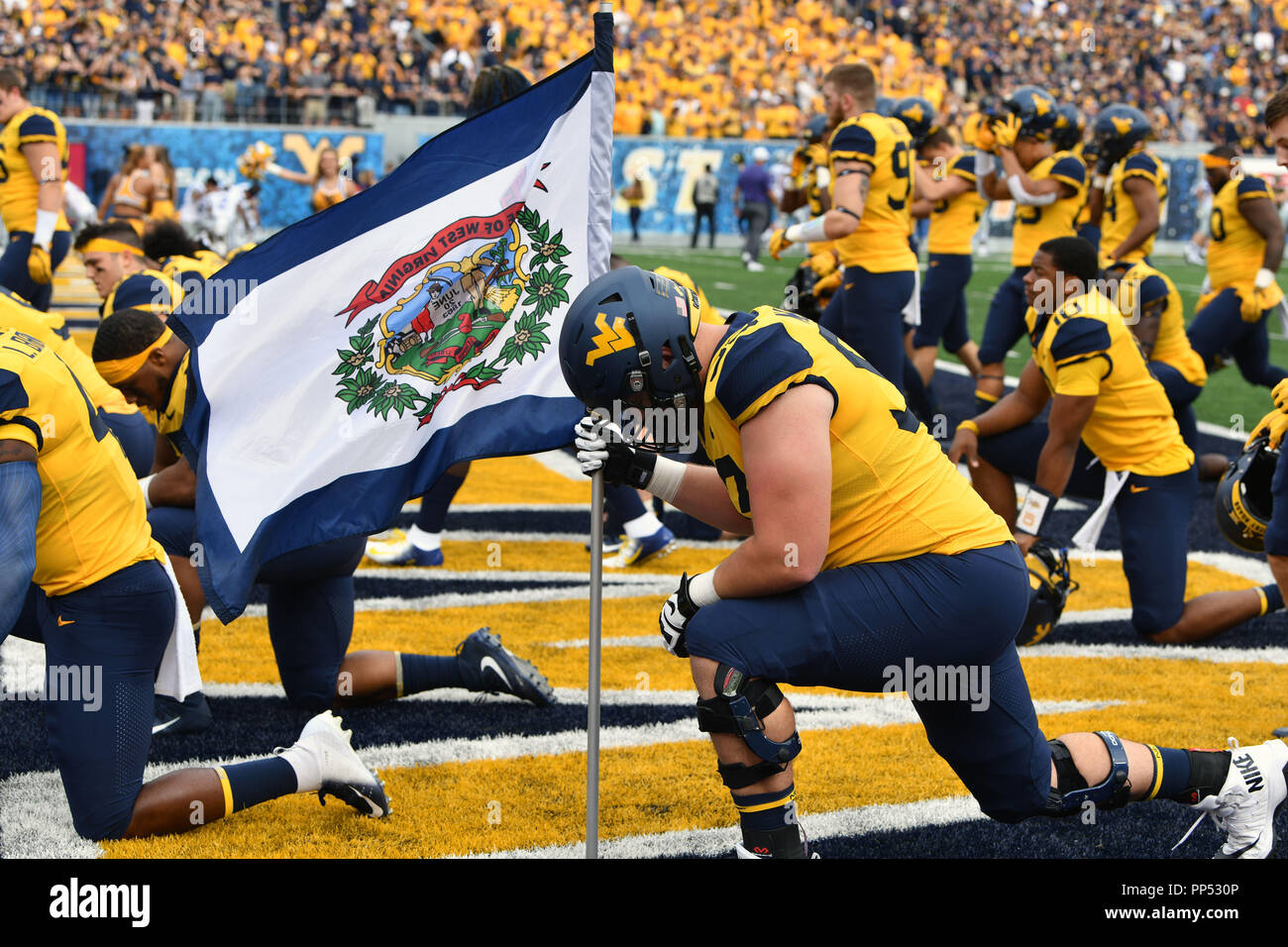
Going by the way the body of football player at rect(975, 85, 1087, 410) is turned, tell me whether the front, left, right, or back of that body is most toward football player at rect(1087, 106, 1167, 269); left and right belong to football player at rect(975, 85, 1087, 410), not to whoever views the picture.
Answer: back

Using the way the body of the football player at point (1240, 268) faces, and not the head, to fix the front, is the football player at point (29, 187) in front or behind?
in front

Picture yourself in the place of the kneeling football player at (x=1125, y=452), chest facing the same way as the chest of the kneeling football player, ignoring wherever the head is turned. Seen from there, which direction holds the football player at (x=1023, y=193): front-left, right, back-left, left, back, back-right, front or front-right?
right

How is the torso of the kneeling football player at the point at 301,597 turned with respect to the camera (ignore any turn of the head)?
to the viewer's left

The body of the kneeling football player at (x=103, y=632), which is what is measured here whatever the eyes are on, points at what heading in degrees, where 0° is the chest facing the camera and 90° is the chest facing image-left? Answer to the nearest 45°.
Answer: approximately 90°

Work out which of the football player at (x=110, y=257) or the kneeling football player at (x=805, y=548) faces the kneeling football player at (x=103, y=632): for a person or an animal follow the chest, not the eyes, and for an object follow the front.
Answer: the kneeling football player at (x=805, y=548)

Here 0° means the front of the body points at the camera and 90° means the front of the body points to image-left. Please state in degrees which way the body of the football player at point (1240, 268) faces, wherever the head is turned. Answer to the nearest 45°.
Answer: approximately 45°

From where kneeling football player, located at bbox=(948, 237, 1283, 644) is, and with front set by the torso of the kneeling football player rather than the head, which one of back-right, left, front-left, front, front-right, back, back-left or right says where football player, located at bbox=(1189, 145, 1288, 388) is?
right

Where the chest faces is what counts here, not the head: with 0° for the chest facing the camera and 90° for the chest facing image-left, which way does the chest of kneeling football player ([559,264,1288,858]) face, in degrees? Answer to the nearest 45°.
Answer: approximately 90°

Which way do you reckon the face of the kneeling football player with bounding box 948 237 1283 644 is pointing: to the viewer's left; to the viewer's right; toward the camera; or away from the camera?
to the viewer's left

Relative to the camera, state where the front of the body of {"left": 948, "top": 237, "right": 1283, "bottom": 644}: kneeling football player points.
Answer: to the viewer's left
